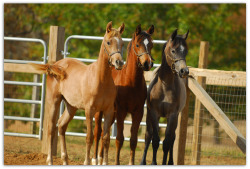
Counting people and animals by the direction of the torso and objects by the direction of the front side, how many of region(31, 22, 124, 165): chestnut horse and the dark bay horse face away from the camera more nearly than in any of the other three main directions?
0

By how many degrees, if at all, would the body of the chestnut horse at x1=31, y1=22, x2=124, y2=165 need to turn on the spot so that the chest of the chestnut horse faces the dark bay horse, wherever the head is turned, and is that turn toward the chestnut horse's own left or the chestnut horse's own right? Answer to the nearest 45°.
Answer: approximately 45° to the chestnut horse's own left

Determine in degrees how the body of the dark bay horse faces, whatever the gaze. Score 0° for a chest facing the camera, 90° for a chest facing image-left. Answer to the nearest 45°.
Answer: approximately 0°

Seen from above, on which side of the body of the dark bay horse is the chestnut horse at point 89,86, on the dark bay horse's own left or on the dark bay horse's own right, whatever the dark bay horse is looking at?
on the dark bay horse's own right

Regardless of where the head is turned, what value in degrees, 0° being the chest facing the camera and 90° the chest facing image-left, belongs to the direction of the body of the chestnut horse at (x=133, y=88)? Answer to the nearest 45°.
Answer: approximately 315°

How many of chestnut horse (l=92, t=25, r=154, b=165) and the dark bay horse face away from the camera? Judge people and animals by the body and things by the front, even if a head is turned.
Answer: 0
